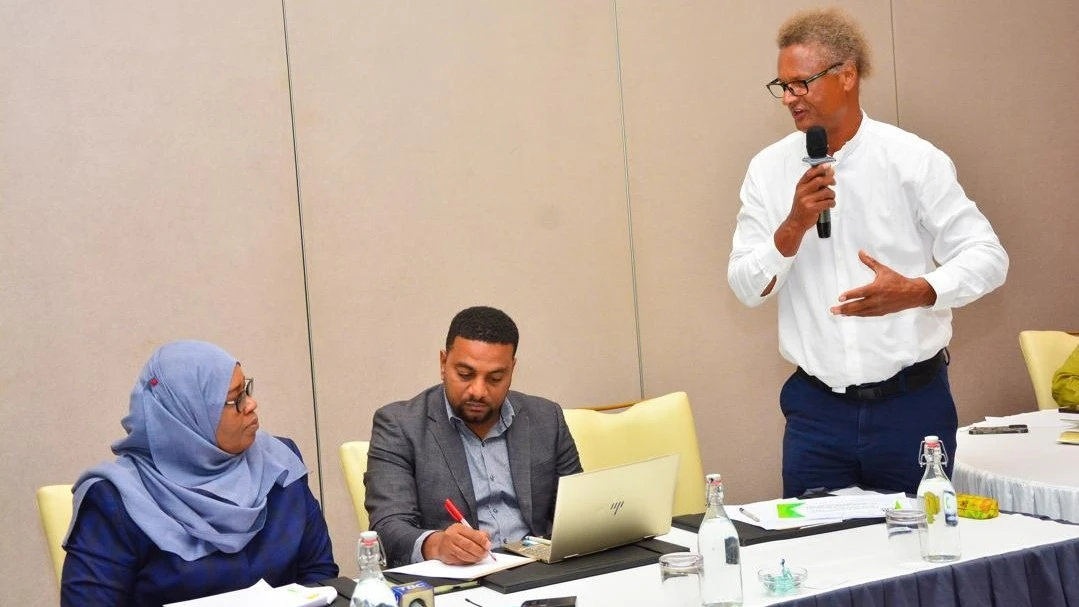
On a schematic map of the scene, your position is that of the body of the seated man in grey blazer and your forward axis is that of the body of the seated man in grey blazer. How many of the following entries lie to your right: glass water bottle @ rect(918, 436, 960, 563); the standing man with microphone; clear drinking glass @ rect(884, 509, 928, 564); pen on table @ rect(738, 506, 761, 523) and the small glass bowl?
0

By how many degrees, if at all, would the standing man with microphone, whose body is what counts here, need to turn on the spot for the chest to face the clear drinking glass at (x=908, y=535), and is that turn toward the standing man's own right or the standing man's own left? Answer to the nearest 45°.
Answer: approximately 45° to the standing man's own left

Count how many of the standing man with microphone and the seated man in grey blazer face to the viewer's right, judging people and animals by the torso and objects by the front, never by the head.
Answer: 0

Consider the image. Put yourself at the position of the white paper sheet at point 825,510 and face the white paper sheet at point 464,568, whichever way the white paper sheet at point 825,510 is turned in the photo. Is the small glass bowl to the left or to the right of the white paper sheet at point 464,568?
left

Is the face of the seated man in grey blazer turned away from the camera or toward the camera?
toward the camera

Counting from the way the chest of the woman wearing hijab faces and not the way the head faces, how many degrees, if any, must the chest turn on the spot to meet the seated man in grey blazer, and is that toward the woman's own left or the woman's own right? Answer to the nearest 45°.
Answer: approximately 45° to the woman's own left

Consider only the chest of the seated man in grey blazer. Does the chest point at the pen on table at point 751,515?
no

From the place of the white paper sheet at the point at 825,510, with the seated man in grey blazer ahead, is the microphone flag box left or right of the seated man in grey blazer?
left

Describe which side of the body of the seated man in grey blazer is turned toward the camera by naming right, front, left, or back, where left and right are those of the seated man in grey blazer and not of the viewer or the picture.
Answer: front

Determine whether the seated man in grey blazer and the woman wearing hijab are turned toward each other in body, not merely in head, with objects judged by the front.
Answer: no

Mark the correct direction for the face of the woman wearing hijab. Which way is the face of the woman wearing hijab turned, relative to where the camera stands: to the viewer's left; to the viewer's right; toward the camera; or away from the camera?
to the viewer's right

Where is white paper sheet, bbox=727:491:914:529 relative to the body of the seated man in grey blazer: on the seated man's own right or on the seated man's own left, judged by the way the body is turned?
on the seated man's own left

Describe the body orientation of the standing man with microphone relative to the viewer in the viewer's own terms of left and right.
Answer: facing the viewer and to the left of the viewer

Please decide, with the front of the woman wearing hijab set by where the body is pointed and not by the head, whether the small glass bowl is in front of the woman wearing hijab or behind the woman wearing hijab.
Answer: in front

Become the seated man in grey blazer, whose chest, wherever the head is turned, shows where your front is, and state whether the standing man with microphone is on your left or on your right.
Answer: on your left

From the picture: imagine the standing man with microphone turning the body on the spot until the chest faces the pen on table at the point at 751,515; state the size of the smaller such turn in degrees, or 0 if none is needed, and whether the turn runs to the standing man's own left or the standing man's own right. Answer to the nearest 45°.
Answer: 0° — they already face it

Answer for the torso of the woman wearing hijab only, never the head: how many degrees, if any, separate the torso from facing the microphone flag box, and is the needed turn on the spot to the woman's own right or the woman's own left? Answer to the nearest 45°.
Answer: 0° — they already face it
